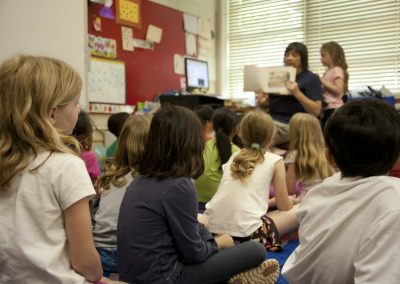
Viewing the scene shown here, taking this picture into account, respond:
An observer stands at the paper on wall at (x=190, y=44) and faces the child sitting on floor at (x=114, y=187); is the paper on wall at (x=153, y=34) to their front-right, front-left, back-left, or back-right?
front-right

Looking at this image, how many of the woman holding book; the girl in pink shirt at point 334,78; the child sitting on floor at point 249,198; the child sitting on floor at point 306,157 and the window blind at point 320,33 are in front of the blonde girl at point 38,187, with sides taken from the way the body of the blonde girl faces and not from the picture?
5

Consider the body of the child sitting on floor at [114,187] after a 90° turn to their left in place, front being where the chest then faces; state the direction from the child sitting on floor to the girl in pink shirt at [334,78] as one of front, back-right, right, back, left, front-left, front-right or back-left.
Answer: right

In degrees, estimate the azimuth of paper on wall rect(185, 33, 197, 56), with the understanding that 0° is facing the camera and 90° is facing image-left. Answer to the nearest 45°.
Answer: approximately 315°

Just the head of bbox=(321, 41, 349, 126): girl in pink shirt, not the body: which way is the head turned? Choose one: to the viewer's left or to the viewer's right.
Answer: to the viewer's left

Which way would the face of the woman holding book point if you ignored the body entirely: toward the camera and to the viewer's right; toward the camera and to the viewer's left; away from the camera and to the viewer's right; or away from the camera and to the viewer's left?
toward the camera and to the viewer's left

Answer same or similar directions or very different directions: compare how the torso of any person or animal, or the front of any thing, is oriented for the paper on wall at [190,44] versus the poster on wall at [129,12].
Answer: same or similar directions

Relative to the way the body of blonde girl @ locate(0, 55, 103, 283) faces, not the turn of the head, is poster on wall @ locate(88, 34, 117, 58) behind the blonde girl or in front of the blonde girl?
in front

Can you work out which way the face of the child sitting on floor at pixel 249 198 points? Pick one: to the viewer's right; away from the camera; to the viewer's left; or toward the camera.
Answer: away from the camera

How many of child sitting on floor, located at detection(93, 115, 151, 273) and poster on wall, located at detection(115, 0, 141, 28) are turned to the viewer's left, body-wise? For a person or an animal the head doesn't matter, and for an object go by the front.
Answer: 0

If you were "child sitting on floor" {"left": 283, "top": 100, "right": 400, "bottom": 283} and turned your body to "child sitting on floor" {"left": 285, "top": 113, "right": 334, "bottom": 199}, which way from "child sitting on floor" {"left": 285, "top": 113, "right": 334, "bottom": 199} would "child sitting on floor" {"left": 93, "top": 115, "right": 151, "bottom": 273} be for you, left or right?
left

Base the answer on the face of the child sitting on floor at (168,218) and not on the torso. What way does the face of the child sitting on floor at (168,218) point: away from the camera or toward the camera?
away from the camera
